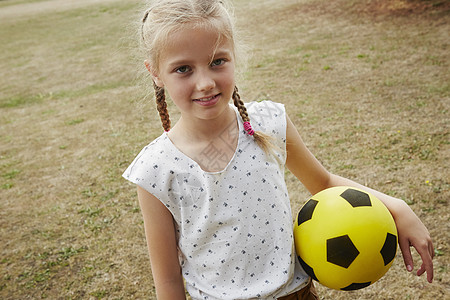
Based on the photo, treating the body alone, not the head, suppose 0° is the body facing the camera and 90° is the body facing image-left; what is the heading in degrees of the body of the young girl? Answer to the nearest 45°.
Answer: approximately 0°
